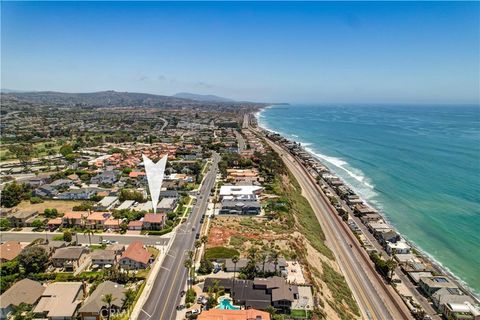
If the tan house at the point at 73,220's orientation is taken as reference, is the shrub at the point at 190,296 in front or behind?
in front

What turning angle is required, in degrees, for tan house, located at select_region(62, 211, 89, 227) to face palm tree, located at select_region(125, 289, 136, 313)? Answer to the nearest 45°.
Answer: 0° — it already faces it

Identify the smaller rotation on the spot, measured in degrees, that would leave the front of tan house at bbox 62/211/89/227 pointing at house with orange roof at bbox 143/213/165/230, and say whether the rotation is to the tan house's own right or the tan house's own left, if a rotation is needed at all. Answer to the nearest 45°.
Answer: approximately 45° to the tan house's own left

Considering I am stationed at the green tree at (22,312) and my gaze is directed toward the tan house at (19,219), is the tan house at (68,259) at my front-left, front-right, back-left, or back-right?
front-right

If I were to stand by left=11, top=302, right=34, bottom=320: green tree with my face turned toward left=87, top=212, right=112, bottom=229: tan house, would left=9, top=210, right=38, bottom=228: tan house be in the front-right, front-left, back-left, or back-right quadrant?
front-left

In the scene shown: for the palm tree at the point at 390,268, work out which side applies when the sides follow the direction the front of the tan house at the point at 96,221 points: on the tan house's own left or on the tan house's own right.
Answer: on the tan house's own left

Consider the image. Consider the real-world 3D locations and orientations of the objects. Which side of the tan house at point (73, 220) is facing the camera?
front

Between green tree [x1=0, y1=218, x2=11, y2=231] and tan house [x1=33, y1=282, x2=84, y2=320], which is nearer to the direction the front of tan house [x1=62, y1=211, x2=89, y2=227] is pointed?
the tan house

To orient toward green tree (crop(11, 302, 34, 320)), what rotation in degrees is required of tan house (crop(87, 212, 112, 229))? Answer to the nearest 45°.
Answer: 0° — it already faces it

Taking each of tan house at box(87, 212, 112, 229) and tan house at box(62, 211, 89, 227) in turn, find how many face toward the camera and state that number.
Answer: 2

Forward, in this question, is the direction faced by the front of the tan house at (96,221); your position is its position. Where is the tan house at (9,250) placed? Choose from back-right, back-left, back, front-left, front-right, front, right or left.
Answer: front-right

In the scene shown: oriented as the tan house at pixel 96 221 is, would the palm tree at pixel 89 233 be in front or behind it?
in front

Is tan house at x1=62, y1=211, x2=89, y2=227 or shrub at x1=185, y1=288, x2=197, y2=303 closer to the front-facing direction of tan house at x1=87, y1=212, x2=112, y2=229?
the shrub

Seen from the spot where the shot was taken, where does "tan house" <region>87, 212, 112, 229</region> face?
facing the viewer
